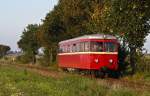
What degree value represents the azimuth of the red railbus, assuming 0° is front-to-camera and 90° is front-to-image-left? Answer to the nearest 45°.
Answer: approximately 315°

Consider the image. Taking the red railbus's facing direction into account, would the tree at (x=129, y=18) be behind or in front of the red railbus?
in front
